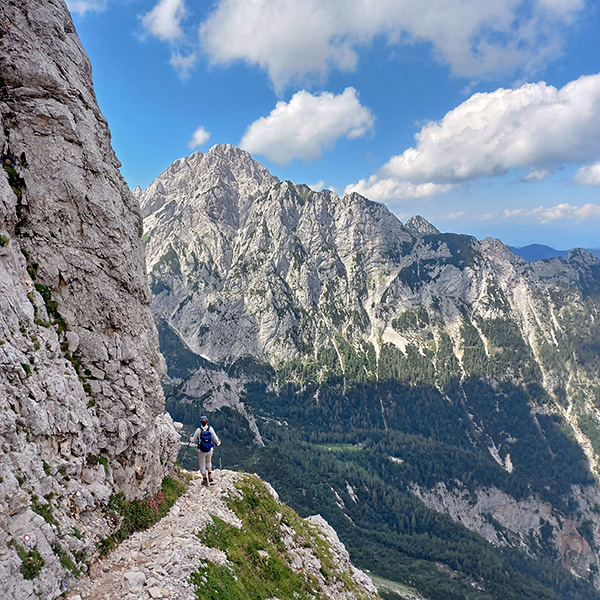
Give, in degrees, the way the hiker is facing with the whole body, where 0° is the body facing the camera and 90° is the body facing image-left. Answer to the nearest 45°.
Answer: approximately 180°

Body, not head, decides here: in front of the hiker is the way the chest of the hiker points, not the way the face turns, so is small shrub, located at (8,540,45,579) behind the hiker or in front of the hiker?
behind
